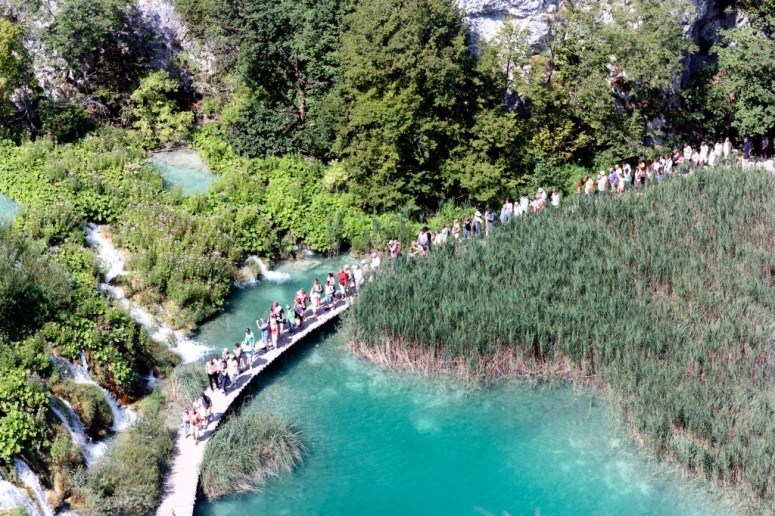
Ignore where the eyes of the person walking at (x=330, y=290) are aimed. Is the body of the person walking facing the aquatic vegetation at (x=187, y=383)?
yes

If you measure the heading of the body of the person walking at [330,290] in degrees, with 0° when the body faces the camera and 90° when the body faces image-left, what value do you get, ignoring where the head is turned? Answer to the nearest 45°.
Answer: approximately 45°

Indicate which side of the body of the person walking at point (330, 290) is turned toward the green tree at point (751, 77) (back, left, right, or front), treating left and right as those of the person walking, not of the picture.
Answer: back

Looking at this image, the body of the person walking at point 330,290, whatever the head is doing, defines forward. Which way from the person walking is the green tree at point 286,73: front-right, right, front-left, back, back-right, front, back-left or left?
back-right

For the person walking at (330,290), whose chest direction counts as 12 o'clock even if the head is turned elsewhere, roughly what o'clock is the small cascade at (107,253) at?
The small cascade is roughly at 2 o'clock from the person walking.

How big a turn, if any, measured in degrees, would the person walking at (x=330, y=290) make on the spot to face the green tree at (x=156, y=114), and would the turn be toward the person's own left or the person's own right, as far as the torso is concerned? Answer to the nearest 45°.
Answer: approximately 90° to the person's own right

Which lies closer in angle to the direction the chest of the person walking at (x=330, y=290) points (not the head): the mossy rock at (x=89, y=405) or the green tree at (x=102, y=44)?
the mossy rock

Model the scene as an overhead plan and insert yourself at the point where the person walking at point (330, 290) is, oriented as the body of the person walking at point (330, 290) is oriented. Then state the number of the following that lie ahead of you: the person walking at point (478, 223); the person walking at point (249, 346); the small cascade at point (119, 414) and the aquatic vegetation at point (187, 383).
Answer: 3

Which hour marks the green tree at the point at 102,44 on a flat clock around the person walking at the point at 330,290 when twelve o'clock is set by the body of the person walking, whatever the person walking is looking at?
The green tree is roughly at 3 o'clock from the person walking.

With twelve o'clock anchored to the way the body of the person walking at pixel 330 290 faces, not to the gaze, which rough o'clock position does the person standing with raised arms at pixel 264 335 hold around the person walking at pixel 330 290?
the person standing with raised arms at pixel 264 335 is roughly at 12 o'clock from the person walking at pixel 330 290.

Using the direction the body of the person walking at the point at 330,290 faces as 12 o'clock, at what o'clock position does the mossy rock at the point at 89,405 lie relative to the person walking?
The mossy rock is roughly at 12 o'clock from the person walking.

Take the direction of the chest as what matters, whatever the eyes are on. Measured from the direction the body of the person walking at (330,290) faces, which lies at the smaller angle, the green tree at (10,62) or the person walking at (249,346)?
the person walking
